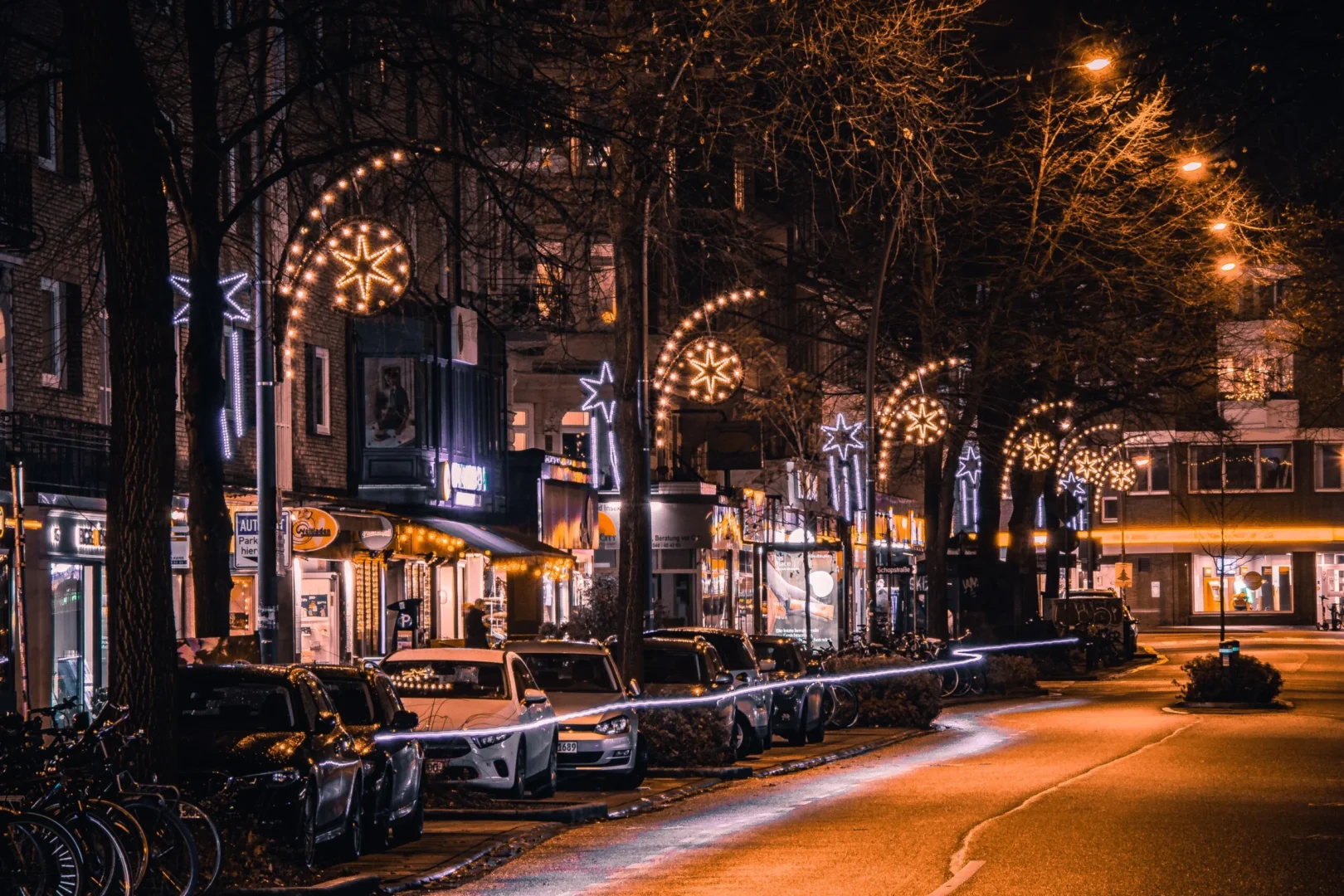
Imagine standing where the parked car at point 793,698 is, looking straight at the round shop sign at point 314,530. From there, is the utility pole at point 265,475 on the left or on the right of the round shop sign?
left

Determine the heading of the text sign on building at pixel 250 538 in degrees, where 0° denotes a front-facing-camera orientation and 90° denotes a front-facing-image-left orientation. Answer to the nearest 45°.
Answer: approximately 0°

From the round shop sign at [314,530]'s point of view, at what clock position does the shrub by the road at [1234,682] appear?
The shrub by the road is roughly at 8 o'clock from the round shop sign.

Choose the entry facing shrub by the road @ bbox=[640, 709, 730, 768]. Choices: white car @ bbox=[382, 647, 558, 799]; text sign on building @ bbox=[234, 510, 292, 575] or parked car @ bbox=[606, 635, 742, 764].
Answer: the parked car

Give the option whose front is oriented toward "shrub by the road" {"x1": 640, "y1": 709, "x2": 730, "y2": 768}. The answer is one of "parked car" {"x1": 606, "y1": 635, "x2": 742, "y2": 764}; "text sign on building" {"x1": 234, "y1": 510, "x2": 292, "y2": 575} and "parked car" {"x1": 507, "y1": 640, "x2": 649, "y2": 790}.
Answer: "parked car" {"x1": 606, "y1": 635, "x2": 742, "y2": 764}

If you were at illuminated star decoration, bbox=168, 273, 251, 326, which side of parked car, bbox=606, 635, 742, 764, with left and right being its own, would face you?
right

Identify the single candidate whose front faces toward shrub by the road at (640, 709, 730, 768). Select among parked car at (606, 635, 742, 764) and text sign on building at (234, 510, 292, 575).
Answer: the parked car

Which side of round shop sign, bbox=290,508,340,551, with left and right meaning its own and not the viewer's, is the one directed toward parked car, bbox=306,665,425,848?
front

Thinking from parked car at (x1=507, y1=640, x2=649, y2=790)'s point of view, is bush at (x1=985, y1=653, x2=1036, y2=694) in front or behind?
behind

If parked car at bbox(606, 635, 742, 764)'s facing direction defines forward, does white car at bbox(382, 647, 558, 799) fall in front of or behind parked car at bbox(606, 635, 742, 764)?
in front
